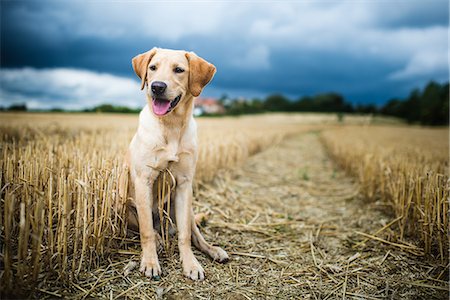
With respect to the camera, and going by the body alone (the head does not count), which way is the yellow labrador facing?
toward the camera
